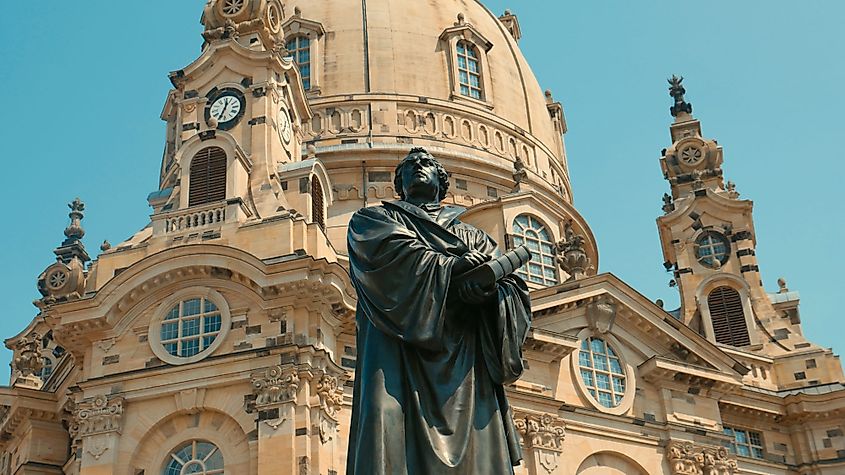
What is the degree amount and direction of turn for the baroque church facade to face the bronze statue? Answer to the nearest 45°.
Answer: approximately 45° to its right

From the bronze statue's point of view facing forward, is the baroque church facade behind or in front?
behind

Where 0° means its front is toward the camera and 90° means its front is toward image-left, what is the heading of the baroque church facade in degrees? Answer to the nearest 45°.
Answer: approximately 315°

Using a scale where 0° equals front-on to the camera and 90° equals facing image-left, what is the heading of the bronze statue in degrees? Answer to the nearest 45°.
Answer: approximately 315°
